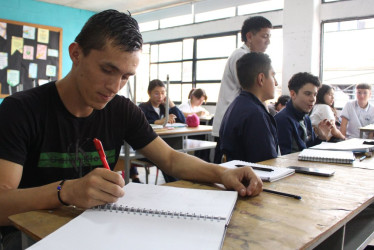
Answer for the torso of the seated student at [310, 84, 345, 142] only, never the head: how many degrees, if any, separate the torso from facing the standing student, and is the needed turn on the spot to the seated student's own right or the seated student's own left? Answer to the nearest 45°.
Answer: approximately 135° to the seated student's own right

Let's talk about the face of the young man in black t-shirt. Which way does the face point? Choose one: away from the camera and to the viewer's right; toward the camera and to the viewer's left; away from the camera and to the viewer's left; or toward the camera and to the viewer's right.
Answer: toward the camera and to the viewer's right

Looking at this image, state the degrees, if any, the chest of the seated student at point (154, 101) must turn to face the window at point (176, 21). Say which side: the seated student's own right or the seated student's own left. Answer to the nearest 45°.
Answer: approximately 180°

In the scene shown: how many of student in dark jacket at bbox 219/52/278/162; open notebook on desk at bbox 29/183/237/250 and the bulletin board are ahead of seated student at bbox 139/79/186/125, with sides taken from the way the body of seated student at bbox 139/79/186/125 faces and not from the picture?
2

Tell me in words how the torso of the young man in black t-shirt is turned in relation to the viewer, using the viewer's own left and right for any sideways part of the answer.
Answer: facing the viewer and to the right of the viewer

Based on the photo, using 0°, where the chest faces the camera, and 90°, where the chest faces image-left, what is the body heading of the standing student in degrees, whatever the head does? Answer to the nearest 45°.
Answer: approximately 270°

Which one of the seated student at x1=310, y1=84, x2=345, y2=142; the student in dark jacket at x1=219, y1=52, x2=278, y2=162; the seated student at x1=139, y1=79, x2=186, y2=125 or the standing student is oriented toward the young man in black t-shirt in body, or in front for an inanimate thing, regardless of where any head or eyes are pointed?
the seated student at x1=139, y1=79, x2=186, y2=125

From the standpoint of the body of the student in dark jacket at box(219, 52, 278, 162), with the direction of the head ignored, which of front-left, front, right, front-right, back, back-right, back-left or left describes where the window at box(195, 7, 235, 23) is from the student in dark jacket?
front-left

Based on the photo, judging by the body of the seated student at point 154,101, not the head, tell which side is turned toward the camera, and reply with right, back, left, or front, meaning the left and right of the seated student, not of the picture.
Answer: front

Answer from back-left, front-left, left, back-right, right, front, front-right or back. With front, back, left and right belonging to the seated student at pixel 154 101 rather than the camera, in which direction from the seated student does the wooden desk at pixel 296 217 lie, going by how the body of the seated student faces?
front

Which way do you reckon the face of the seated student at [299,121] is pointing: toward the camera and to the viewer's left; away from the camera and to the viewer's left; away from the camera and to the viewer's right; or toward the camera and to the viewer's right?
toward the camera and to the viewer's right
